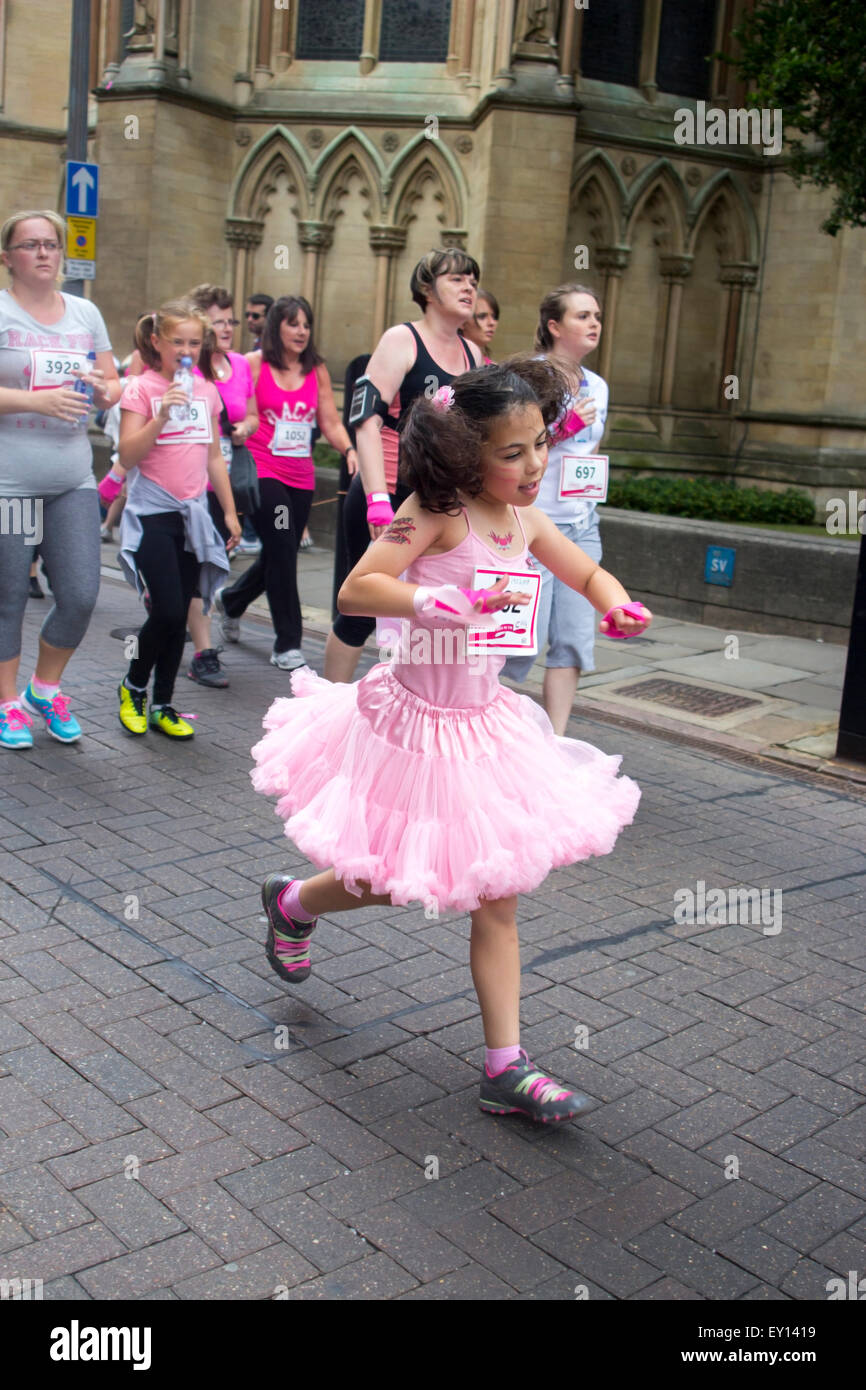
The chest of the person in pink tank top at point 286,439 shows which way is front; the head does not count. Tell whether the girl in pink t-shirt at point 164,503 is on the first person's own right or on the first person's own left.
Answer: on the first person's own right

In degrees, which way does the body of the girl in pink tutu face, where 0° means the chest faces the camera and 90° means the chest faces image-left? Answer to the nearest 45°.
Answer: approximately 315°

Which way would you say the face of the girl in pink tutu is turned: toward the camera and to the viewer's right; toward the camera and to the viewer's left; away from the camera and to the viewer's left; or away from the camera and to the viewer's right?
toward the camera and to the viewer's right

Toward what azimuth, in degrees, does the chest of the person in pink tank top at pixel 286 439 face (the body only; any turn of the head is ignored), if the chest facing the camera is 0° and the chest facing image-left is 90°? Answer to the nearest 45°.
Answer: approximately 315°

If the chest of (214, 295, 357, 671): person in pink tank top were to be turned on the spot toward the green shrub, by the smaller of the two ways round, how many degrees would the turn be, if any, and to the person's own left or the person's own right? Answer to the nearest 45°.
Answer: approximately 90° to the person's own left

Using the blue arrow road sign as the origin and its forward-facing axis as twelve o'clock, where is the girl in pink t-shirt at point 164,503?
The girl in pink t-shirt is roughly at 12 o'clock from the blue arrow road sign.

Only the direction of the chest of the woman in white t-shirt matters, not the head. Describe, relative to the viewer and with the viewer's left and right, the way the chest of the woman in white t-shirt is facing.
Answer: facing the viewer and to the right of the viewer
